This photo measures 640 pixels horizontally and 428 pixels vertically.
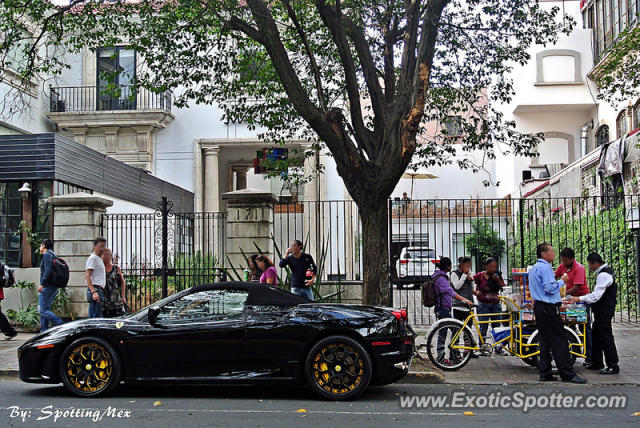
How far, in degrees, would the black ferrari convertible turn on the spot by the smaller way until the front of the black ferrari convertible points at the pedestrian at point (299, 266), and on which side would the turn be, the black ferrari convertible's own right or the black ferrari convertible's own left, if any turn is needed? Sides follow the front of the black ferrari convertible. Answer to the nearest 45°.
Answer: approximately 90° to the black ferrari convertible's own right

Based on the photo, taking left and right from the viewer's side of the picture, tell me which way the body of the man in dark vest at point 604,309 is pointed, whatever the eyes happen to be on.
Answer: facing to the left of the viewer

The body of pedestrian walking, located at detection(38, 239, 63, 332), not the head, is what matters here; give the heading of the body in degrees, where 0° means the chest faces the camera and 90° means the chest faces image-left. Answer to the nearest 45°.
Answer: approximately 90°

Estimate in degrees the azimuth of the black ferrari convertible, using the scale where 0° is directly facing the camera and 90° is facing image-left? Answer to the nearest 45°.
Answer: approximately 90°

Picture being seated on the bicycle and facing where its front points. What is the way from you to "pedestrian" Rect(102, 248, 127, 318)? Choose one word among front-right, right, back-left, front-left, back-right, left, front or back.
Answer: back

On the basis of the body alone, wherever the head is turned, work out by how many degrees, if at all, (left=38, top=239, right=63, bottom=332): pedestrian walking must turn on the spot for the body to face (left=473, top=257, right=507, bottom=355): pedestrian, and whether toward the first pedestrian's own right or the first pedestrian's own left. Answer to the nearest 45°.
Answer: approximately 135° to the first pedestrian's own left

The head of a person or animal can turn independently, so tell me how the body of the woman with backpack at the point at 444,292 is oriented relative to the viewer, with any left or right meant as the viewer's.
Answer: facing to the right of the viewer

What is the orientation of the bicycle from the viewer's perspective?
to the viewer's right

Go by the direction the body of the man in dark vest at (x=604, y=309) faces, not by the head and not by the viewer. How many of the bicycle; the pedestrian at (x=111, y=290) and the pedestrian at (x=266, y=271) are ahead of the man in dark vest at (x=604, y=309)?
3

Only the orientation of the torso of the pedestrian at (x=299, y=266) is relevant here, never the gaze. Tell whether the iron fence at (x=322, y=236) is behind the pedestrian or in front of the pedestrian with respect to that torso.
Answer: behind

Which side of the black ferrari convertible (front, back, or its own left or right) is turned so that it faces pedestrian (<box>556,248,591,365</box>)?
back
